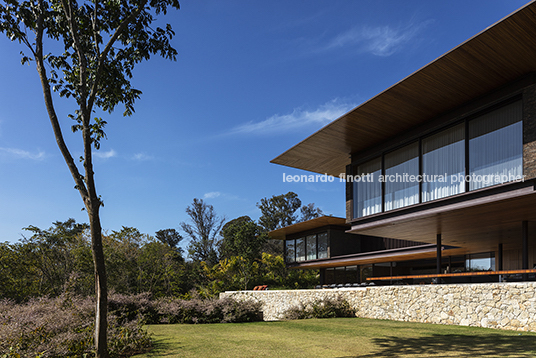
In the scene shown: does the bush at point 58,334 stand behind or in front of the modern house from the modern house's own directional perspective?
in front

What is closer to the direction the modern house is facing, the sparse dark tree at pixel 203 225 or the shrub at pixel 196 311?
the shrub

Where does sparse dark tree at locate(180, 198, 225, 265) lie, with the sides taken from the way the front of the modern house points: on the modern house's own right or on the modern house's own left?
on the modern house's own right

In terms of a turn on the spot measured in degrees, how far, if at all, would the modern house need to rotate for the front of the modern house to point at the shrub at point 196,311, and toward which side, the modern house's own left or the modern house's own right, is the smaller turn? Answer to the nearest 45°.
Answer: approximately 45° to the modern house's own right

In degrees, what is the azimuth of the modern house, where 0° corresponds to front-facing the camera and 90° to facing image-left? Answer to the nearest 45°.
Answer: approximately 45°
